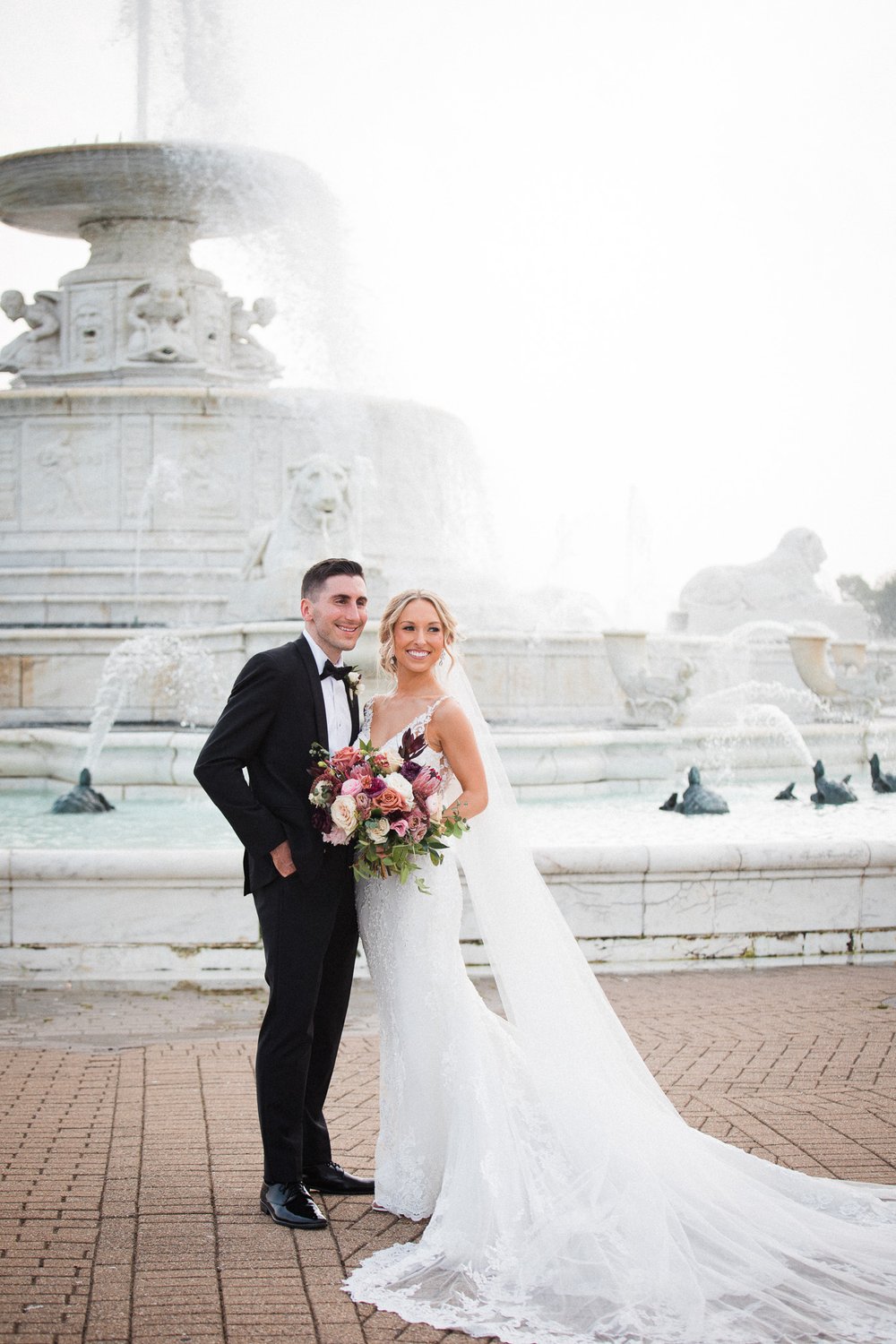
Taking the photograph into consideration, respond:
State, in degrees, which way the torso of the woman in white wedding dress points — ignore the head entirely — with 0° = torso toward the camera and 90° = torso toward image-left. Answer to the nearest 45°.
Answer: approximately 45°

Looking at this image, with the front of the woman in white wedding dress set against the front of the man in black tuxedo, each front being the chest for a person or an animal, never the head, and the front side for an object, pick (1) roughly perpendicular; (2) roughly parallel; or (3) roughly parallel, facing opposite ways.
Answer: roughly perpendicular

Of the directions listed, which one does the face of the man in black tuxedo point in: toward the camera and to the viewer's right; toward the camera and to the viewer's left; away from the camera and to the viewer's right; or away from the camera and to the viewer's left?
toward the camera and to the viewer's right

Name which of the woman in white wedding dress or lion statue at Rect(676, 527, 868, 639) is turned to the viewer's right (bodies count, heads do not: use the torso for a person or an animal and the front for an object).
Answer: the lion statue

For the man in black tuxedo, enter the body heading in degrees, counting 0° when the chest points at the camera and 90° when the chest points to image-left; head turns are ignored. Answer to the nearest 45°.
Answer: approximately 315°

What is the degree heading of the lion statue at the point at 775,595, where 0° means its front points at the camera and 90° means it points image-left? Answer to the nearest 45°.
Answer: approximately 270°
